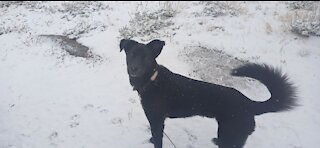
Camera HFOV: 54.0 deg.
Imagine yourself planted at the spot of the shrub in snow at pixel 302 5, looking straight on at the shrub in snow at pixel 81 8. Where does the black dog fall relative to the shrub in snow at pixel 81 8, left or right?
left

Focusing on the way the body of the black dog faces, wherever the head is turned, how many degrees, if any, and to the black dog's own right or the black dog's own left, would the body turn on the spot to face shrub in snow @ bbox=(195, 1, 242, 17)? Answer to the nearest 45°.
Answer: approximately 90° to the black dog's own right

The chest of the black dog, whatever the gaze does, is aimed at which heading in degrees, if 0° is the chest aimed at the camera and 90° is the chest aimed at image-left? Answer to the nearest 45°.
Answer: approximately 90°

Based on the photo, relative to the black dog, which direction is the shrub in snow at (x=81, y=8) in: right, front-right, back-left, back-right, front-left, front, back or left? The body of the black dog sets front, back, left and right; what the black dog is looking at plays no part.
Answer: front-right

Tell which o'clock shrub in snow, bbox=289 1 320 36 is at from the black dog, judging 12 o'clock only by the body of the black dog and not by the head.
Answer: The shrub in snow is roughly at 4 o'clock from the black dog.

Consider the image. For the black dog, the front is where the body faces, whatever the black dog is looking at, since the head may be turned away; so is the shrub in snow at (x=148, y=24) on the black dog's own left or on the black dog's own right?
on the black dog's own right

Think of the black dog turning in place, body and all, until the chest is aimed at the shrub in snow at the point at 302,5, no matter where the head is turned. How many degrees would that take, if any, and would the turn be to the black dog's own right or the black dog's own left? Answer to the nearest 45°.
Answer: approximately 90° to the black dog's own right

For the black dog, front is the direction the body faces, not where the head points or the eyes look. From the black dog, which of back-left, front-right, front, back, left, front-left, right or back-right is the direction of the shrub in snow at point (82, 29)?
front-right
